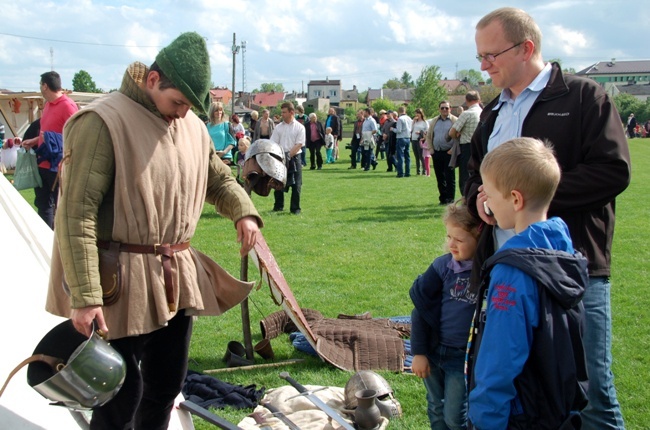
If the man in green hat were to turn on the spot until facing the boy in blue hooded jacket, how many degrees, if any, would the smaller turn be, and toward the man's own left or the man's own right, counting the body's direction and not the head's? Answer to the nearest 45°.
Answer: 0° — they already face them

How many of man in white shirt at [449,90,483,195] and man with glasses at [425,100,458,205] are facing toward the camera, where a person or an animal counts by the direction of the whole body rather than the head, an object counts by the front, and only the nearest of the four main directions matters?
1

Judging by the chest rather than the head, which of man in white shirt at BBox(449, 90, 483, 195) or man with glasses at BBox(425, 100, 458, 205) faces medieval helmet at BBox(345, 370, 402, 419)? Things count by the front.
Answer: the man with glasses

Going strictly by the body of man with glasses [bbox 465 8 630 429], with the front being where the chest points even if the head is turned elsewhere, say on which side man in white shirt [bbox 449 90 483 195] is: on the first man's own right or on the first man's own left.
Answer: on the first man's own right

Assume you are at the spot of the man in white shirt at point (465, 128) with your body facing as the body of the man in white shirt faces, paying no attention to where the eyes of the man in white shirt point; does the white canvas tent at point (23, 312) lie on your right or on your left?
on your left

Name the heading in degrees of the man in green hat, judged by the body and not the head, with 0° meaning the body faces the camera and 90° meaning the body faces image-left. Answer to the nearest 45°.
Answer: approximately 315°

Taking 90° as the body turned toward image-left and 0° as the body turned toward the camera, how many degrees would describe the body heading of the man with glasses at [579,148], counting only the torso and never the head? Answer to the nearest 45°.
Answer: approximately 45°

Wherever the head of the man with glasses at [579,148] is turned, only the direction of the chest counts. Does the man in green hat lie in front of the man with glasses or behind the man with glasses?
in front

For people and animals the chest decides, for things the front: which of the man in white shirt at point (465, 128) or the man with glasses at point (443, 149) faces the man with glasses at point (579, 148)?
the man with glasses at point (443, 149)
